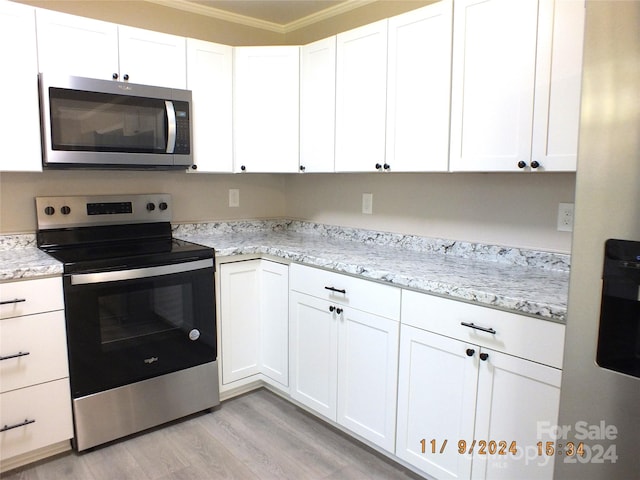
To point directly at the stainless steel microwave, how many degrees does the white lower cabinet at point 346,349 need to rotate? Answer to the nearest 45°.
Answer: approximately 45° to its right

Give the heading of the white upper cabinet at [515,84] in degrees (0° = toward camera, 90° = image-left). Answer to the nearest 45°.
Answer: approximately 45°

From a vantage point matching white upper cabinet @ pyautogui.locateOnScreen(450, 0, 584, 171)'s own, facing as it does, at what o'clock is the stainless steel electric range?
The stainless steel electric range is roughly at 1 o'clock from the white upper cabinet.

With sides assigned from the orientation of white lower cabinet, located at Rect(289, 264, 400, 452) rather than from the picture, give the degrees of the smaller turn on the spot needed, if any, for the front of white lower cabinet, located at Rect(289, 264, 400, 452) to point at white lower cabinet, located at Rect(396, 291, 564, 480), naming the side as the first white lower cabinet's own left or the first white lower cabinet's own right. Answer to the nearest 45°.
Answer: approximately 90° to the first white lower cabinet's own left

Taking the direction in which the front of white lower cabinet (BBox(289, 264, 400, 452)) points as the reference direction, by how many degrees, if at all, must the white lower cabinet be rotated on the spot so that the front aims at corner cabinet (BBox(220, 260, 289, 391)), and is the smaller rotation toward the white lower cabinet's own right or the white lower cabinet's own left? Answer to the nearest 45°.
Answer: approximately 90° to the white lower cabinet's own right
